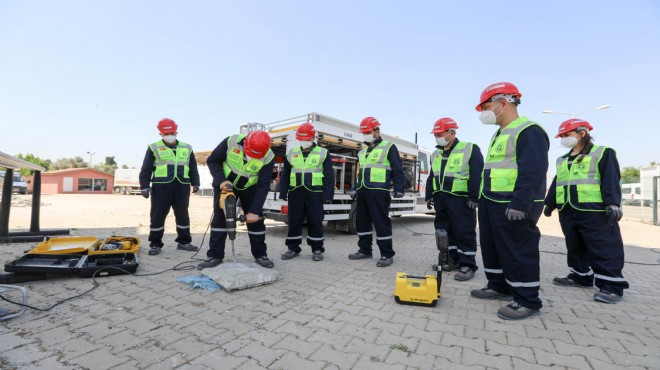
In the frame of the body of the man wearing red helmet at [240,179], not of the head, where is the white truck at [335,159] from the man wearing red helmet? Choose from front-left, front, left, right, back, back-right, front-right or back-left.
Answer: back-left

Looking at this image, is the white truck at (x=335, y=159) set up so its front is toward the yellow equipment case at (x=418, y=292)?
no

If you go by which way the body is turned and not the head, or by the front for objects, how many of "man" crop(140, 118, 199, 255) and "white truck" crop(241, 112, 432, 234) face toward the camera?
1

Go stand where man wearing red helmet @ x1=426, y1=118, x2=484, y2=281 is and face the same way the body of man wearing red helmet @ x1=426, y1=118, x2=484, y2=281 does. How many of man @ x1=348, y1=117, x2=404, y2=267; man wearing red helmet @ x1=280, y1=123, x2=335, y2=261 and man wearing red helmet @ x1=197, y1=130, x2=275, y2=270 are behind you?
0

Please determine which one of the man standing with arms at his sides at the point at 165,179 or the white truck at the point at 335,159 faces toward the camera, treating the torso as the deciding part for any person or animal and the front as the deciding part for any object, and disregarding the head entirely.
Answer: the man standing with arms at his sides

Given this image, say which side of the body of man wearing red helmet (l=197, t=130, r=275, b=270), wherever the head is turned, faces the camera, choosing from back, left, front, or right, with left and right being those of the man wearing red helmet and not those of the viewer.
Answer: front

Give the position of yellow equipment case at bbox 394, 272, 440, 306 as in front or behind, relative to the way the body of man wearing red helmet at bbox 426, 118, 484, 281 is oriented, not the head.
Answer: in front

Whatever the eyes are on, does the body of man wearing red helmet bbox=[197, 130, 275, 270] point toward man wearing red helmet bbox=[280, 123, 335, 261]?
no

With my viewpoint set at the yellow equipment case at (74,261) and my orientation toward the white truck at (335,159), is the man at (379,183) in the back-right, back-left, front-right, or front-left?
front-right

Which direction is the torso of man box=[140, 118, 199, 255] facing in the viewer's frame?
toward the camera

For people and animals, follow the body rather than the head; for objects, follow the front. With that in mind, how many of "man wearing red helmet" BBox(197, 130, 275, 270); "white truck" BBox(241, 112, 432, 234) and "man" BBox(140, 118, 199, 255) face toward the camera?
2

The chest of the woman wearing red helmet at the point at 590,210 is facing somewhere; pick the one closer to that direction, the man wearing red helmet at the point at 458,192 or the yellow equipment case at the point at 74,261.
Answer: the yellow equipment case

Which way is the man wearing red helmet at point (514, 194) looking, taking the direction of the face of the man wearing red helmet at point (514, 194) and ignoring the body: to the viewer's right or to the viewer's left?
to the viewer's left

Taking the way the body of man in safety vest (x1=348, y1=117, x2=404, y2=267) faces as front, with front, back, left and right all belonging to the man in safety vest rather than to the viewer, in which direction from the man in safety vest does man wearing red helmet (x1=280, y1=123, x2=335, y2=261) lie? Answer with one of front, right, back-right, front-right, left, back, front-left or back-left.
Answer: front-right

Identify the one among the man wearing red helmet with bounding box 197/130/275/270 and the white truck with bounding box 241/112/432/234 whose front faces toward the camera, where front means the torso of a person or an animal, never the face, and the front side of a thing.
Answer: the man wearing red helmet

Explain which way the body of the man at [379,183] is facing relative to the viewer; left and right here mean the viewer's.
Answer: facing the viewer and to the left of the viewer

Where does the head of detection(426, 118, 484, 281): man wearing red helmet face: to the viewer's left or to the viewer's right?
to the viewer's left

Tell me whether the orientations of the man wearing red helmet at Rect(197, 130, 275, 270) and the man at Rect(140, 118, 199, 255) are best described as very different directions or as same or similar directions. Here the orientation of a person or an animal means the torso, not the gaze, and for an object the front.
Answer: same or similar directions
